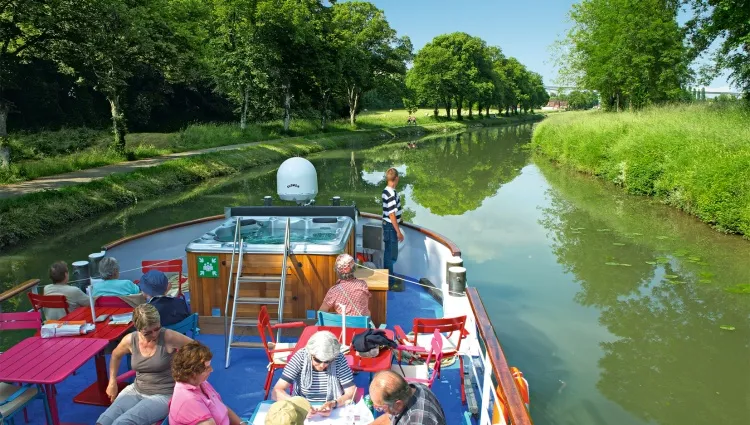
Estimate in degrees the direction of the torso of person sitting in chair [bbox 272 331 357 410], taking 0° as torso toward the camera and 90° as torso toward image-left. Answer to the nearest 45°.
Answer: approximately 0°

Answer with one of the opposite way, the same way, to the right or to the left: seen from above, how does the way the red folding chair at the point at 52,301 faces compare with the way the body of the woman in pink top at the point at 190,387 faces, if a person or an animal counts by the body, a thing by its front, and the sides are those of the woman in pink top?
to the left

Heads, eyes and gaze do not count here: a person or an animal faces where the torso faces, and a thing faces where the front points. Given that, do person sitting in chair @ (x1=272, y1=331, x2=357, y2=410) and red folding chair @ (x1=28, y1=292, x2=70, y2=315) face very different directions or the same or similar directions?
very different directions

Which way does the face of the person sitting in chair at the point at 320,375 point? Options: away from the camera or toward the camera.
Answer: toward the camera

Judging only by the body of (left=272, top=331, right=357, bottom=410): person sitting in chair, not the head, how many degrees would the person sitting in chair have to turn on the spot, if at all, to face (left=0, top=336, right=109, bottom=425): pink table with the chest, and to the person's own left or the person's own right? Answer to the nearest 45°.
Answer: approximately 90° to the person's own right
